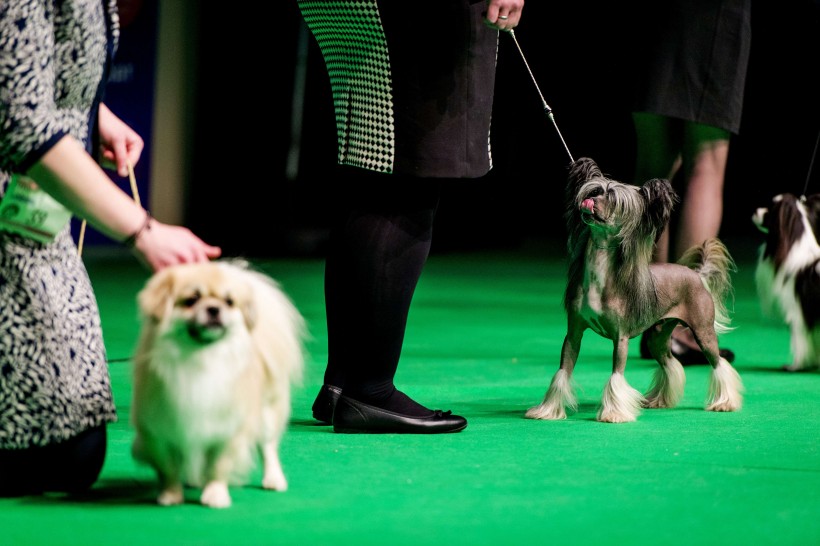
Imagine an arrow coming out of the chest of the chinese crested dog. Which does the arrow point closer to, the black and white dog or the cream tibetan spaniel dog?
the cream tibetan spaniel dog

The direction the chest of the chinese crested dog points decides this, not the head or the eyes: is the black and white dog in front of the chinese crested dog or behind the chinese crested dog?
behind

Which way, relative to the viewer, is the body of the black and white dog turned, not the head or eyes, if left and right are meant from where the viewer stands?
facing to the left of the viewer

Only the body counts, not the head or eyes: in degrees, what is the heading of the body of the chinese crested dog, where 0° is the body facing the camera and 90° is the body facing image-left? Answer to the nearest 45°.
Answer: approximately 45°

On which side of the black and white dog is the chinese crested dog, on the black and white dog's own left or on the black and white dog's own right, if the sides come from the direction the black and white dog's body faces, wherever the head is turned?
on the black and white dog's own left
